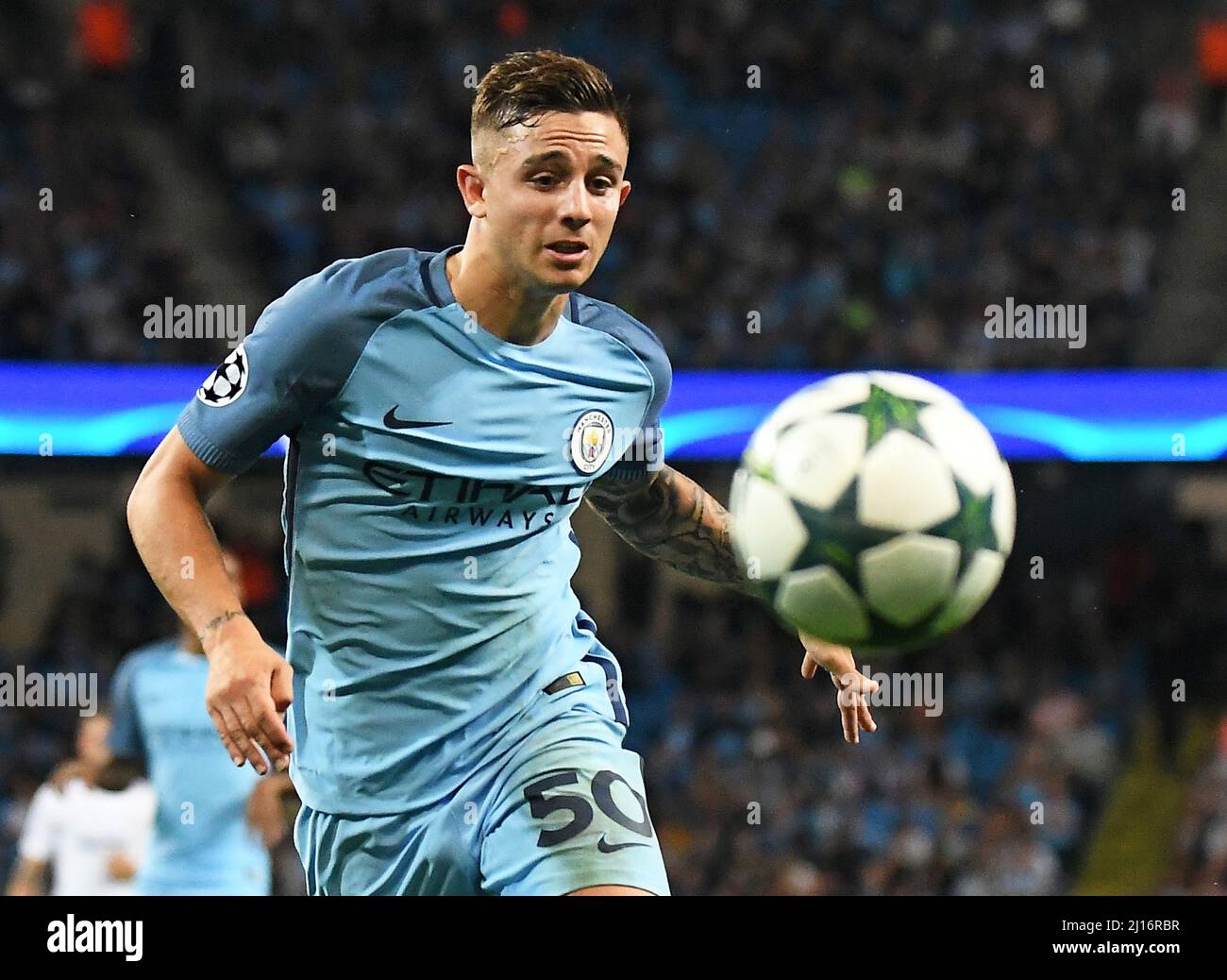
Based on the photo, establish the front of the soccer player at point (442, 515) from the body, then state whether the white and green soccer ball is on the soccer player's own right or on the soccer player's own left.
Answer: on the soccer player's own left

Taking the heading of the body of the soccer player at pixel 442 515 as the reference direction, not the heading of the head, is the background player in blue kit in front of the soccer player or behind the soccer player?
behind

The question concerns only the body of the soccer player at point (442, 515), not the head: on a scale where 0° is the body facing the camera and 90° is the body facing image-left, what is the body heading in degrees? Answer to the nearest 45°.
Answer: approximately 315°
